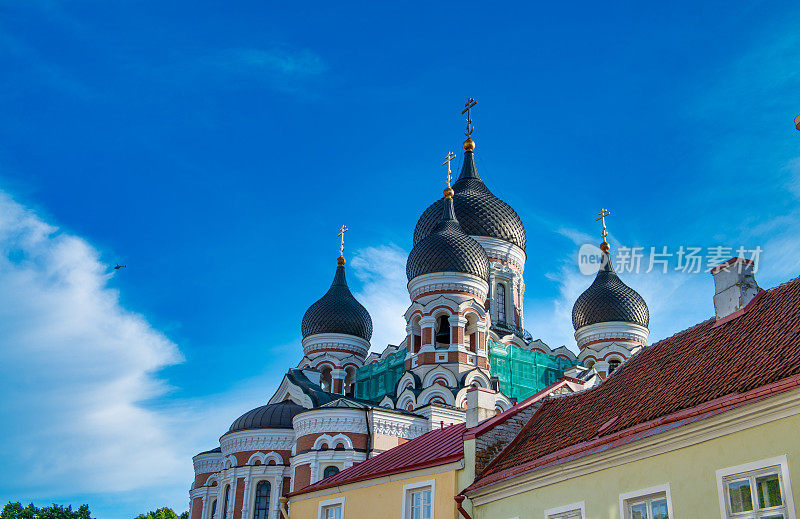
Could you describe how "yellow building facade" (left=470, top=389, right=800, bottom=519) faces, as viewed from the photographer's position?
facing the viewer and to the left of the viewer

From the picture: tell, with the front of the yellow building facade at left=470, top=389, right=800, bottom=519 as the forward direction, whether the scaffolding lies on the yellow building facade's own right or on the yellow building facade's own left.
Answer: on the yellow building facade's own right

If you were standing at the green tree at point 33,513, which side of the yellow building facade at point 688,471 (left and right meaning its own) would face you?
right
